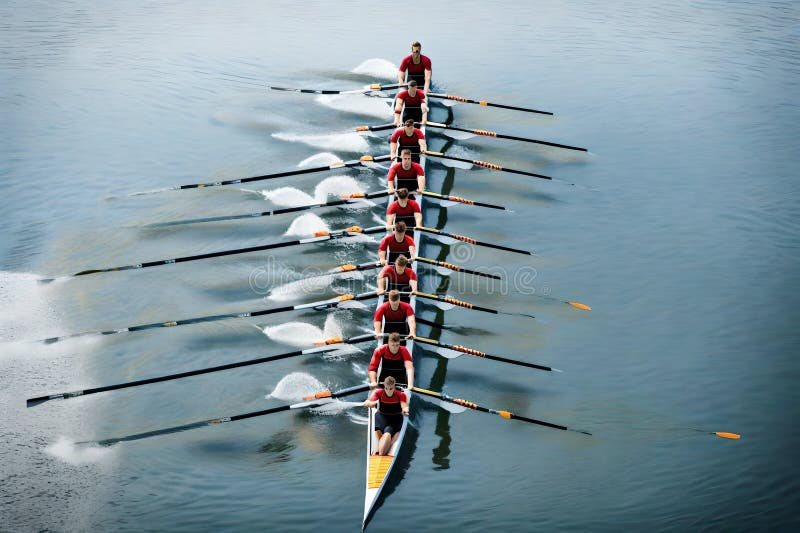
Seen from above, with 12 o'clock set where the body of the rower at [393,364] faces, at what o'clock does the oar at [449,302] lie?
The oar is roughly at 7 o'clock from the rower.

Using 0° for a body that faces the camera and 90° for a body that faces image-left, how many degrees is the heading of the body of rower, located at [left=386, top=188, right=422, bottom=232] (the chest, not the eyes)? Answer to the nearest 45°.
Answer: approximately 0°

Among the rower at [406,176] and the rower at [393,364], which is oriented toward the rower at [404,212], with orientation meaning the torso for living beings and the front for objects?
the rower at [406,176]

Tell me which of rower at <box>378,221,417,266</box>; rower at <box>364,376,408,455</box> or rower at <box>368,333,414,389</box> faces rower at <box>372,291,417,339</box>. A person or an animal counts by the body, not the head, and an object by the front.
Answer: rower at <box>378,221,417,266</box>

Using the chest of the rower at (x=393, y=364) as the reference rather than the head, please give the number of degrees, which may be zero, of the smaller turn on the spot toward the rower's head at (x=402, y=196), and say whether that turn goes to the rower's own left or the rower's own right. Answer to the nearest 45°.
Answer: approximately 180°

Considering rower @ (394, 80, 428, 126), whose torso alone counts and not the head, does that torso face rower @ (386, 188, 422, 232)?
yes

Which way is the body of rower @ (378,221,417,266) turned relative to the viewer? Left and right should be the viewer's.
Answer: facing the viewer

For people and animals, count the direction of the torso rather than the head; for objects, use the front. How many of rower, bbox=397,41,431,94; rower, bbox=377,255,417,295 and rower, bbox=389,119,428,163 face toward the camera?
3

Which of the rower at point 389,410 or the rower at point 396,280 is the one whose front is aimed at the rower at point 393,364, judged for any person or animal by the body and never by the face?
the rower at point 396,280

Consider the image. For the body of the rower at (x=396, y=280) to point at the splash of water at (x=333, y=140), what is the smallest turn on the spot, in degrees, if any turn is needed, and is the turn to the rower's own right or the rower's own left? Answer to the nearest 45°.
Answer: approximately 180°

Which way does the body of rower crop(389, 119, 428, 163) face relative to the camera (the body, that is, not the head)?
toward the camera

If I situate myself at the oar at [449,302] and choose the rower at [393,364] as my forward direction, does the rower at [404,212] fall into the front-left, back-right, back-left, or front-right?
back-right

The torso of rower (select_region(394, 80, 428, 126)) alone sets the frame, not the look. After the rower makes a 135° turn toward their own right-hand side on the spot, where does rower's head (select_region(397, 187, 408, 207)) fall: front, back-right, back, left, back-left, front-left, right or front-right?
back-left

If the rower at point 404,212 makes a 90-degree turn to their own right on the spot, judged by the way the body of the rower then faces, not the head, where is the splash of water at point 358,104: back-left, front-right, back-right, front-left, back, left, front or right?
right

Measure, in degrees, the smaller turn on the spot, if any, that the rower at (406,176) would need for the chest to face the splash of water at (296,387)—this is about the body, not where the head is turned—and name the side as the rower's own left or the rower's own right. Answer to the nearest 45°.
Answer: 0° — they already face it

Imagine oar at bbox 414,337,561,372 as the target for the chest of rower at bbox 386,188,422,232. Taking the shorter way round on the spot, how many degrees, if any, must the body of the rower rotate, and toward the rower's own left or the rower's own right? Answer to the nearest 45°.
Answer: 0° — they already face it

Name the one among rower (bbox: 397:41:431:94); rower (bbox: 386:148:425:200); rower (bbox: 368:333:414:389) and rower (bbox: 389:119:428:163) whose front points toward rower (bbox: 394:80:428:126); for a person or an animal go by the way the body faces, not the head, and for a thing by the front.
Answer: rower (bbox: 397:41:431:94)

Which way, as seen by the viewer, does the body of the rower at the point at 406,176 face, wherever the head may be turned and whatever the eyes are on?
toward the camera

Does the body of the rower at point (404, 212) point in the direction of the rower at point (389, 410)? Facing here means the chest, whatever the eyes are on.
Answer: yes

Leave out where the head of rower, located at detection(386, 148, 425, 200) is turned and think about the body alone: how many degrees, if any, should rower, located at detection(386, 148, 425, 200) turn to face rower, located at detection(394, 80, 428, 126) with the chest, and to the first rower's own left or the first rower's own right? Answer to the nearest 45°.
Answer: approximately 180°

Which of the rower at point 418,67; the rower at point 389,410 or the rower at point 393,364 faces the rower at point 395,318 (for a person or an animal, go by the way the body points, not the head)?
the rower at point 418,67

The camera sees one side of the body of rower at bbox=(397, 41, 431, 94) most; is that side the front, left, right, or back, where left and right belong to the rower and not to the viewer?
front
